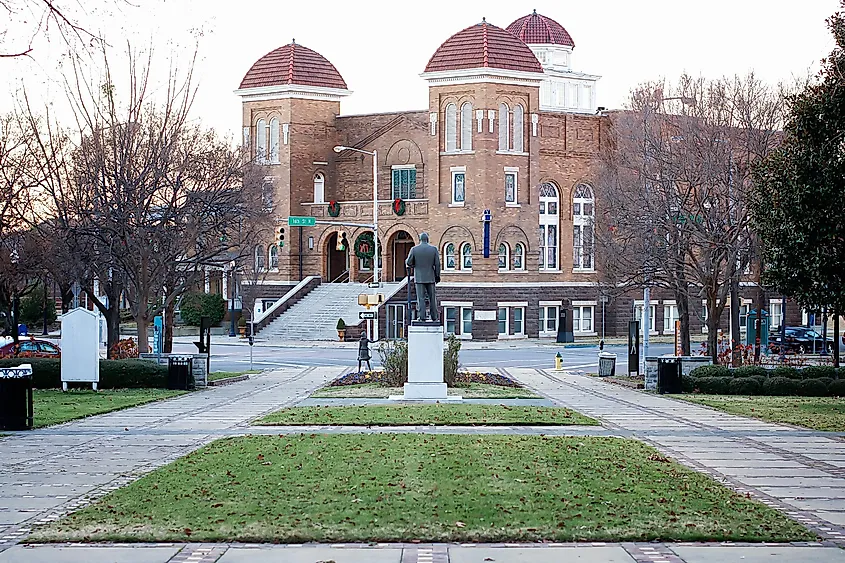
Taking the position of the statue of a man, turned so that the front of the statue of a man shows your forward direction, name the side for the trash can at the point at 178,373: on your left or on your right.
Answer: on your left

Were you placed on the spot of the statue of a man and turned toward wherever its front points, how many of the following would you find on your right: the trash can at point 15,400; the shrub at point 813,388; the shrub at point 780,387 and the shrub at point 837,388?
3

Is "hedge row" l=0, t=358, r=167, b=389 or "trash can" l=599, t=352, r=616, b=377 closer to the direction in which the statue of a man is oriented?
the trash can

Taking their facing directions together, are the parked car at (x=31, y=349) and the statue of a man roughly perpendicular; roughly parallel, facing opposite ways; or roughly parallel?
roughly perpendicular

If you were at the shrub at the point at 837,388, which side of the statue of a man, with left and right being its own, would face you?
right

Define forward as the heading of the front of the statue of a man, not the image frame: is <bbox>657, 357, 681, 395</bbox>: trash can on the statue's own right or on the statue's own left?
on the statue's own right

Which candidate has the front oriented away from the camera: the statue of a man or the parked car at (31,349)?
the statue of a man

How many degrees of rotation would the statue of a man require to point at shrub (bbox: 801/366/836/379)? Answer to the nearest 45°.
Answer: approximately 90° to its right

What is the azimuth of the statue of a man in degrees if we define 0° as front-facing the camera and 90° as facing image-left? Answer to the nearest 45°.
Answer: approximately 180°
